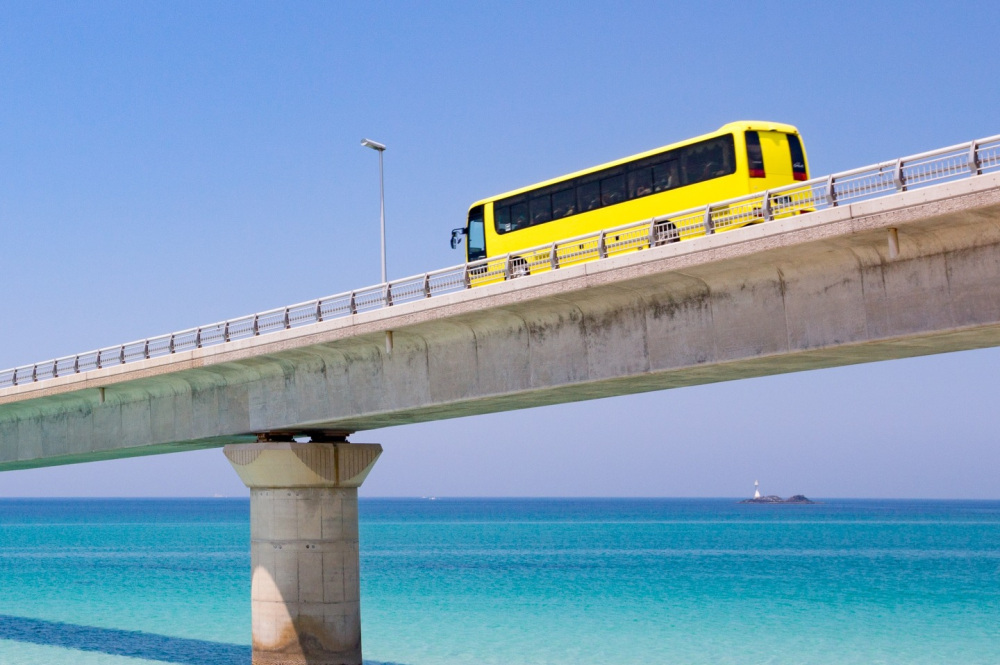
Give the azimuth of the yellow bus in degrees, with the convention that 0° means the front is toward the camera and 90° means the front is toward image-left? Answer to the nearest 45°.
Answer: approximately 135°
